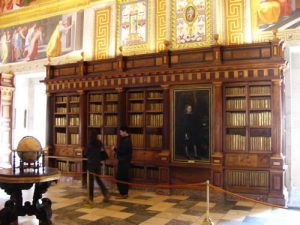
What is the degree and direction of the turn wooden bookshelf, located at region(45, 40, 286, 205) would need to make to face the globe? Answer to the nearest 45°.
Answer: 0° — it already faces it

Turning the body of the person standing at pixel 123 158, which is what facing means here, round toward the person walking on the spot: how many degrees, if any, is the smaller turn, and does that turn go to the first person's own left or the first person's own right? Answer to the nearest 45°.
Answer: approximately 45° to the first person's own left

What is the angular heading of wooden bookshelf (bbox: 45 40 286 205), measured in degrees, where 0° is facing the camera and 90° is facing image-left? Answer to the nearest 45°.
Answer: approximately 45°

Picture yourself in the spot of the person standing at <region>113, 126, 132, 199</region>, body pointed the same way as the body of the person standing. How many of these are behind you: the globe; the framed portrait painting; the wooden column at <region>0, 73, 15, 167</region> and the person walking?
1

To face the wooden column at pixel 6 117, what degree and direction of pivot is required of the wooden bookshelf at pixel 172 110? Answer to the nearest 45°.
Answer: approximately 90° to its right
